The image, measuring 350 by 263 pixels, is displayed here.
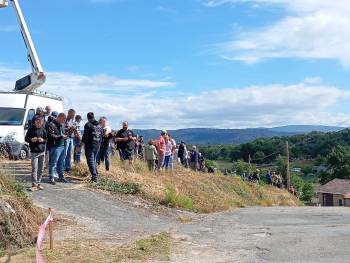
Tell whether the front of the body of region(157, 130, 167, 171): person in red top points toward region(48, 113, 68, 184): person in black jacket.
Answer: no

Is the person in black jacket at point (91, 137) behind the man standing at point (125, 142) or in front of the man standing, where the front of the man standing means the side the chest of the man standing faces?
in front

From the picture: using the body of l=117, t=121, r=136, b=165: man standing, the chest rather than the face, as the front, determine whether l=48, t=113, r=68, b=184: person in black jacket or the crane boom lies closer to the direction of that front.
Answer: the person in black jacket

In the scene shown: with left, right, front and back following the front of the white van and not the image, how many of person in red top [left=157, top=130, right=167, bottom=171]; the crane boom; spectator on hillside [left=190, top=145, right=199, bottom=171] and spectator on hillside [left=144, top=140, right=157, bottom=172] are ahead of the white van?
0

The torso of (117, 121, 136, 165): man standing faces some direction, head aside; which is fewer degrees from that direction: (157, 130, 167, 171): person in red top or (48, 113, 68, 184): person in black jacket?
the person in black jacket

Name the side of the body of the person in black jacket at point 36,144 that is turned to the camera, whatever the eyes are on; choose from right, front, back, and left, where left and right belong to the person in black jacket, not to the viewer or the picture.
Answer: front

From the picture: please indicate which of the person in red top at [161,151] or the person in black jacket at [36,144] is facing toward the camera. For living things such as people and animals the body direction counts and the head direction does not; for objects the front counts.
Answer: the person in black jacket

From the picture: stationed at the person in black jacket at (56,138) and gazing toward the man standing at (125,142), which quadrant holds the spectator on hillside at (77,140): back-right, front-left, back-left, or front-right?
front-left

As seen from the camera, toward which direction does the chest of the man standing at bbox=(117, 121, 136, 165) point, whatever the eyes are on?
toward the camera

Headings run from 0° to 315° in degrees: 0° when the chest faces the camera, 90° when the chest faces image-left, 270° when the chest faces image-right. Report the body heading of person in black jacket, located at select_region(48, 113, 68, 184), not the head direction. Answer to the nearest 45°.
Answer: approximately 315°

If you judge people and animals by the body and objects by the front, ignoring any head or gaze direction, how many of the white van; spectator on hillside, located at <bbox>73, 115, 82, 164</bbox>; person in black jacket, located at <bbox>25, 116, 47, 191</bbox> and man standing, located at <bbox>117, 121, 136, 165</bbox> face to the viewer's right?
0

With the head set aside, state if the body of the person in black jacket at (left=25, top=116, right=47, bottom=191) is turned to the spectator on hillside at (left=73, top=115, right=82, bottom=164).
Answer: no

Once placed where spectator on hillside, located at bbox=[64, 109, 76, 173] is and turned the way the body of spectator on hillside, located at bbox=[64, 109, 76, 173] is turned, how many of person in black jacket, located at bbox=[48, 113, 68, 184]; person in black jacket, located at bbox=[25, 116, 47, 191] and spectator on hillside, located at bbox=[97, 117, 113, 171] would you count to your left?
1

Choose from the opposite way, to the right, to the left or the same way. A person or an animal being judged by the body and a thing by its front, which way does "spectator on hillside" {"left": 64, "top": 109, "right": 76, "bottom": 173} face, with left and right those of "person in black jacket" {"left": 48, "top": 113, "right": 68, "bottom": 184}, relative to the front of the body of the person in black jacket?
the same way
